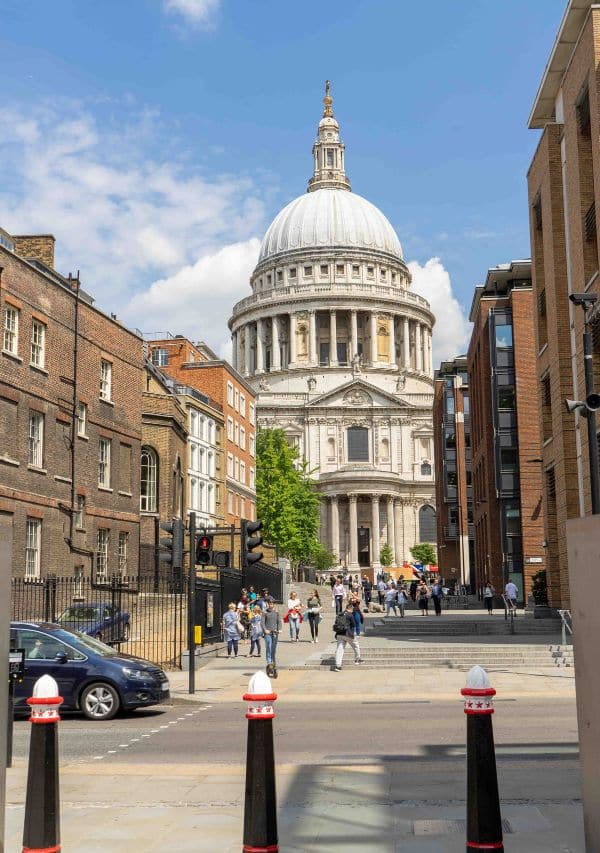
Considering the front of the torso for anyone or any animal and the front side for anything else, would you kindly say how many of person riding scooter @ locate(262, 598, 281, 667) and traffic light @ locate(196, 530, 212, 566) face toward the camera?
2

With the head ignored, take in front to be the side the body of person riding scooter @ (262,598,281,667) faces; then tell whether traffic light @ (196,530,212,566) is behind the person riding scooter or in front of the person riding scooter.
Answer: in front

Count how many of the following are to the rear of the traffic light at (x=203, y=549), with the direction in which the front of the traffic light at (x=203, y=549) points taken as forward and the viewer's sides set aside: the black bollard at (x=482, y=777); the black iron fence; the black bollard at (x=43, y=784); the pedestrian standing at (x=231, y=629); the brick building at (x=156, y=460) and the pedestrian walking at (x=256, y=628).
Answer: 4

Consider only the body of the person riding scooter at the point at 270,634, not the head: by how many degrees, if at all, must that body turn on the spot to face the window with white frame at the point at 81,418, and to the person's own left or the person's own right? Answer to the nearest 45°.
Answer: approximately 135° to the person's own right

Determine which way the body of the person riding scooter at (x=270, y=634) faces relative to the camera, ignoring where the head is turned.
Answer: toward the camera

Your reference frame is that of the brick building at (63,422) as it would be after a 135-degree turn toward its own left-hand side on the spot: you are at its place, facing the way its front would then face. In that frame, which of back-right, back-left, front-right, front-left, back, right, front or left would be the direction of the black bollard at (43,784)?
back

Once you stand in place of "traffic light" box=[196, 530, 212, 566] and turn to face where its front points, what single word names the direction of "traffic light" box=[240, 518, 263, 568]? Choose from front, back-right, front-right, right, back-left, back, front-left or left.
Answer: back-left
